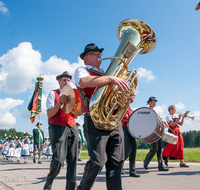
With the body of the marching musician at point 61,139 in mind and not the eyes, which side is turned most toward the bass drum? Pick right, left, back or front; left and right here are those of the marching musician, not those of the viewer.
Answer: left

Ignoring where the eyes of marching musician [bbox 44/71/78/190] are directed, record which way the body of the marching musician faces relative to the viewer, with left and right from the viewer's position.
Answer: facing the viewer and to the right of the viewer

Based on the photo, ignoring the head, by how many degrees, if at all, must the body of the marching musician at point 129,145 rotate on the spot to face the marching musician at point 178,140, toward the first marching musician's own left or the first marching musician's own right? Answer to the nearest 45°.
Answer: approximately 45° to the first marching musician's own left

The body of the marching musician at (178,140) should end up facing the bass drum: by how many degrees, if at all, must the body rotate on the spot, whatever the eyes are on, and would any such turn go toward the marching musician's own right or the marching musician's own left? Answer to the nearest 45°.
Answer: approximately 90° to the marching musician's own right

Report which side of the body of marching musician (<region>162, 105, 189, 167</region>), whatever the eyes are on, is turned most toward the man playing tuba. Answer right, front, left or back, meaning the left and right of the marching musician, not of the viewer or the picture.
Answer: right

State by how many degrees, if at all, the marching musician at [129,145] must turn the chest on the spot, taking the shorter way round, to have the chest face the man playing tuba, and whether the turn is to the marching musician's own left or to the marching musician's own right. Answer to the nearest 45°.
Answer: approximately 90° to the marching musician's own right

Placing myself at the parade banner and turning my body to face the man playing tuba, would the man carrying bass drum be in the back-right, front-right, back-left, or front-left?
front-left
